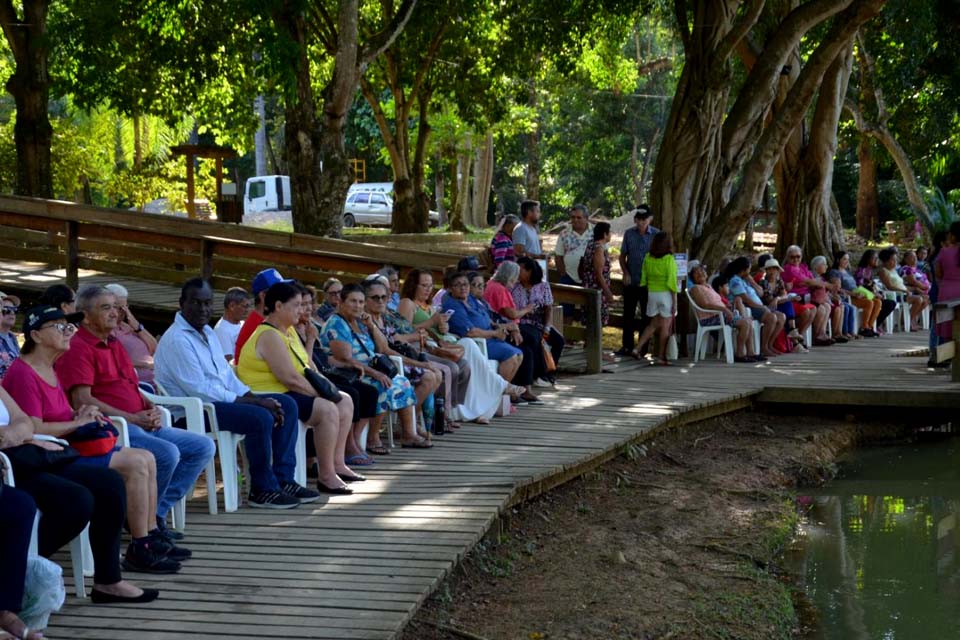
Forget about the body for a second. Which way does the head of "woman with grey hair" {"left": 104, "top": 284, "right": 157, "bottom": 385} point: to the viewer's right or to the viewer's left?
to the viewer's right

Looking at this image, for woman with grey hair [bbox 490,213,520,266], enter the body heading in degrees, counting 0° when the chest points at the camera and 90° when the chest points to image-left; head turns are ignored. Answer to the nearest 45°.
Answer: approximately 270°

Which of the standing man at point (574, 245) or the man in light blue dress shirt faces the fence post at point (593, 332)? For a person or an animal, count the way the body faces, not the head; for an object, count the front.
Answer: the standing man

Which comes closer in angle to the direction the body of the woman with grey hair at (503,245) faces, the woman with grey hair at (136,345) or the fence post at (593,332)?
the fence post

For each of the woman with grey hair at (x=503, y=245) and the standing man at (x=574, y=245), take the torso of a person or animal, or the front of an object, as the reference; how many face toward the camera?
1

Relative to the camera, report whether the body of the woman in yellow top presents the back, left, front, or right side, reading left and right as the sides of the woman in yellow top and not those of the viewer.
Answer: right

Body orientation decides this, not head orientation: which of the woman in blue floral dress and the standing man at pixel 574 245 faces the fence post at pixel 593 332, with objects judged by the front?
the standing man

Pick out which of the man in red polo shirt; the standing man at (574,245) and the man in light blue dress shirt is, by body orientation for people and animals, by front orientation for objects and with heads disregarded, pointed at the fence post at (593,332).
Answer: the standing man

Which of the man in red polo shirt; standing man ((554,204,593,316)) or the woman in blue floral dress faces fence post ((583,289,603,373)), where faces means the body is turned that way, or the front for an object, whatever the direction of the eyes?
the standing man
